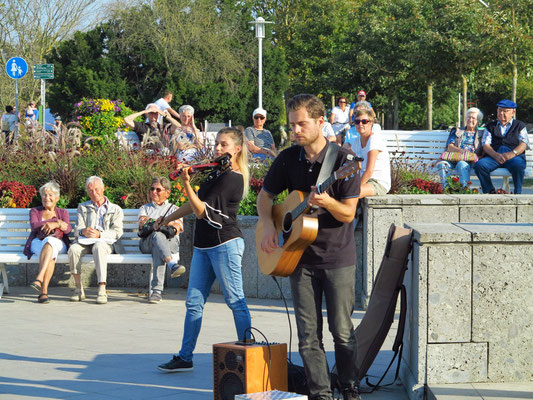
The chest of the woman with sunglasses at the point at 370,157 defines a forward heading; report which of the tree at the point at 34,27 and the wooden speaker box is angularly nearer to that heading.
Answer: the wooden speaker box

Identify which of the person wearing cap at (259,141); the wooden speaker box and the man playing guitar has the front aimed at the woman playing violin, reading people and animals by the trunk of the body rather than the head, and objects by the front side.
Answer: the person wearing cap

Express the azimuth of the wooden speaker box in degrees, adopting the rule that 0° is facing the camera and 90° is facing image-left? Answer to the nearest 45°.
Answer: approximately 45°

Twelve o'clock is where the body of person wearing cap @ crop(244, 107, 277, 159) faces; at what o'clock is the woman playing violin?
The woman playing violin is roughly at 12 o'clock from the person wearing cap.
